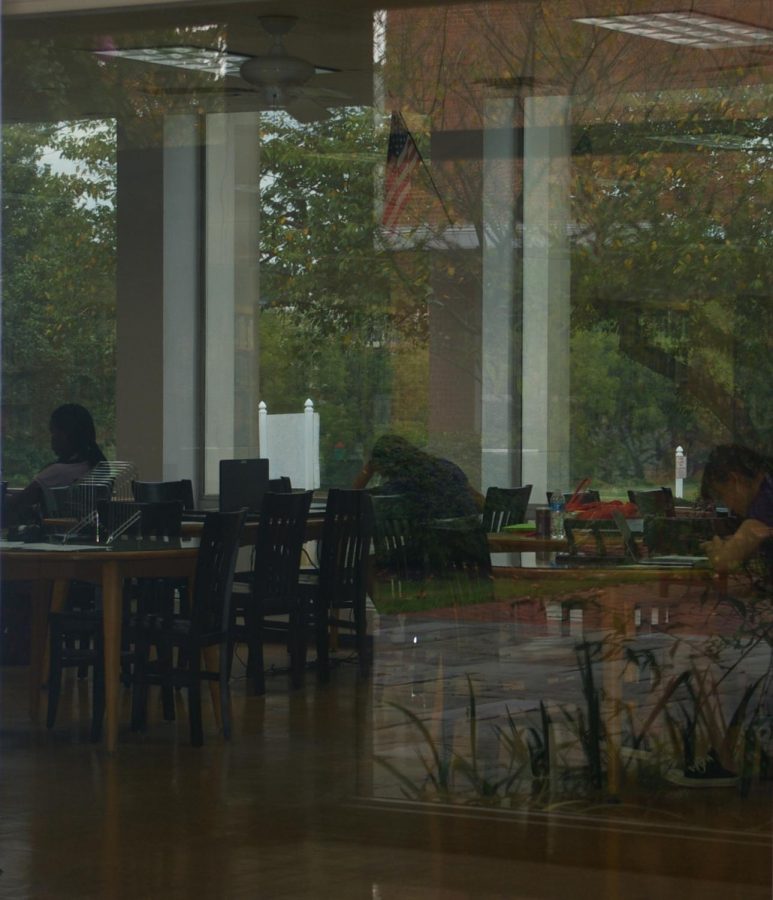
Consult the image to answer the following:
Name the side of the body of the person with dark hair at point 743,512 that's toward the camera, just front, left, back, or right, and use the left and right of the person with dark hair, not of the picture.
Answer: left

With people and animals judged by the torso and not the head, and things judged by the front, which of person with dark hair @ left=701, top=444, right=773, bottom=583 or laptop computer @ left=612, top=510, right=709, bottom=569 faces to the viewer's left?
the person with dark hair

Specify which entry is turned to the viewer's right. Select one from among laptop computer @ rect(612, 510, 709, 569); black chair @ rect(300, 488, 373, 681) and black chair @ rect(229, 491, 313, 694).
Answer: the laptop computer

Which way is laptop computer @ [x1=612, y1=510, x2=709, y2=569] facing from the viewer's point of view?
to the viewer's right

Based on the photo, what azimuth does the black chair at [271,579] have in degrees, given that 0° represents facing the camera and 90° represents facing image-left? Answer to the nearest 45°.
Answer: approximately 135°

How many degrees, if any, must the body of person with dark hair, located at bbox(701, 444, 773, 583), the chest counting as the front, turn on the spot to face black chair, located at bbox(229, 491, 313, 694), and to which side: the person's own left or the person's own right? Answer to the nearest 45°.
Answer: approximately 45° to the person's own right

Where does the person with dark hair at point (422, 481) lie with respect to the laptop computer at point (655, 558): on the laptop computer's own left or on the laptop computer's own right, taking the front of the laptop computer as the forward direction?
on the laptop computer's own left

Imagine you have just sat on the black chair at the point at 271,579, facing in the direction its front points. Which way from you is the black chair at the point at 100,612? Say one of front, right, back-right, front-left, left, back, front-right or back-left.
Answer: left

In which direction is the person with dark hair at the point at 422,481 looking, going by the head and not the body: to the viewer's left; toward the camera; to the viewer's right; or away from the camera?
to the viewer's left

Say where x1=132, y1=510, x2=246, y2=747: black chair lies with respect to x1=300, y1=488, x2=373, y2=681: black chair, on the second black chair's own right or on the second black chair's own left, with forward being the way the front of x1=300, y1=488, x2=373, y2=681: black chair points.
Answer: on the second black chair's own left

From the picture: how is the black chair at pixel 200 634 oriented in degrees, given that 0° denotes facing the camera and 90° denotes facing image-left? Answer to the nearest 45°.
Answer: approximately 135°

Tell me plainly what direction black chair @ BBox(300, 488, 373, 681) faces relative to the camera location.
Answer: facing away from the viewer and to the left of the viewer

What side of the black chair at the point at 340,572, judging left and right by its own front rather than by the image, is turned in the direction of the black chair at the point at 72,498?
left

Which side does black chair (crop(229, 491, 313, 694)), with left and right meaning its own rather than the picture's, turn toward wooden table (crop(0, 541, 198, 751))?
left

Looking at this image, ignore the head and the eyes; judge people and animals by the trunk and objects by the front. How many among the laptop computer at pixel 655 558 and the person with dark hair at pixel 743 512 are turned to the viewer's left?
1
